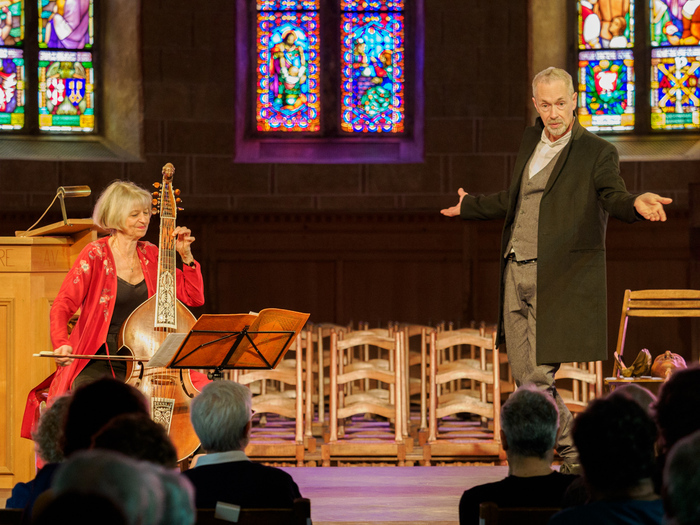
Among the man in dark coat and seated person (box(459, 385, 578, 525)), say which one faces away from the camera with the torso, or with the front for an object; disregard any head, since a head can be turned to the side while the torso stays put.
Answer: the seated person

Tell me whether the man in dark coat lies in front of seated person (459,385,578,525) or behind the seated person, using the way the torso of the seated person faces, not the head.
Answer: in front

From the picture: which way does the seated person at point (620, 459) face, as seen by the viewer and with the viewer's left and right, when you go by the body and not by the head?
facing away from the viewer

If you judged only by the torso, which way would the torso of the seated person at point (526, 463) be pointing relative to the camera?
away from the camera

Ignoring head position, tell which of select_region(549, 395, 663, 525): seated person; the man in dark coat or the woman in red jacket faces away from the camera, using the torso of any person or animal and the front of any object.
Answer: the seated person

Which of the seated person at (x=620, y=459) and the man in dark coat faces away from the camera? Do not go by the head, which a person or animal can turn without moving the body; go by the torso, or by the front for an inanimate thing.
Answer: the seated person

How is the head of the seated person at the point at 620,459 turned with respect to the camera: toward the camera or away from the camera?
away from the camera

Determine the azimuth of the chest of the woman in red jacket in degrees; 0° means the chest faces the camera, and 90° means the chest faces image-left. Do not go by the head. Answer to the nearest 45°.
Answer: approximately 315°

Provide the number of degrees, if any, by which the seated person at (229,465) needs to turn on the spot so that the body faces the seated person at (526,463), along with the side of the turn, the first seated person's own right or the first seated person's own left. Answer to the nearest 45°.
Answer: approximately 90° to the first seated person's own right

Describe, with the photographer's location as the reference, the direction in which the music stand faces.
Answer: facing away from the viewer and to the left of the viewer

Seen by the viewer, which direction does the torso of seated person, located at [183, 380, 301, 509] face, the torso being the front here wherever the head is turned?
away from the camera

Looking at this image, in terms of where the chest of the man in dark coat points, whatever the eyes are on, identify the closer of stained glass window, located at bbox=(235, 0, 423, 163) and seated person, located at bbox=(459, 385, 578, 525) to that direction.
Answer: the seated person

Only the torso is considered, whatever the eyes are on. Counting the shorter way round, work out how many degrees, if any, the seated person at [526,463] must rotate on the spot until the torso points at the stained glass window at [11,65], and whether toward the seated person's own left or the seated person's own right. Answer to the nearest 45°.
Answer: approximately 45° to the seated person's own left

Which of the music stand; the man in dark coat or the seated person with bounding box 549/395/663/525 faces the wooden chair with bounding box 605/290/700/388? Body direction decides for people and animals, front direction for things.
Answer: the seated person

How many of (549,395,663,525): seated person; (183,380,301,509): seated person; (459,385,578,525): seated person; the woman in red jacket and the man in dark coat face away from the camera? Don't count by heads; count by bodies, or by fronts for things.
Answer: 3

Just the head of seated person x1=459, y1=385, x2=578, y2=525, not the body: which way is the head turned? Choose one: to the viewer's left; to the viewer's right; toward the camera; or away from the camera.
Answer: away from the camera

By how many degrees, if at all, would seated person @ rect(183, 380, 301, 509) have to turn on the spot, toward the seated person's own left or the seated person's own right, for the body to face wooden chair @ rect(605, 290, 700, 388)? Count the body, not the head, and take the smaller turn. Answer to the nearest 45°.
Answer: approximately 45° to the seated person's own right

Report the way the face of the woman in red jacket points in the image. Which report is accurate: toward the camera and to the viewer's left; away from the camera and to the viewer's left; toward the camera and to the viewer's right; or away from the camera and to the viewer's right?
toward the camera and to the viewer's right
